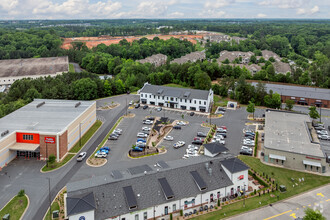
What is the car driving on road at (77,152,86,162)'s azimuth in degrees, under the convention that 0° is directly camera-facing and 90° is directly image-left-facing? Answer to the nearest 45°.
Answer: approximately 45°

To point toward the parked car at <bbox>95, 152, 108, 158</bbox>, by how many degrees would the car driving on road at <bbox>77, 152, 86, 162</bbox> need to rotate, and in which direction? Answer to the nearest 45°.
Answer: approximately 135° to its left

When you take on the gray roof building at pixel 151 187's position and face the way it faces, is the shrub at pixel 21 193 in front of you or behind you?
behind
